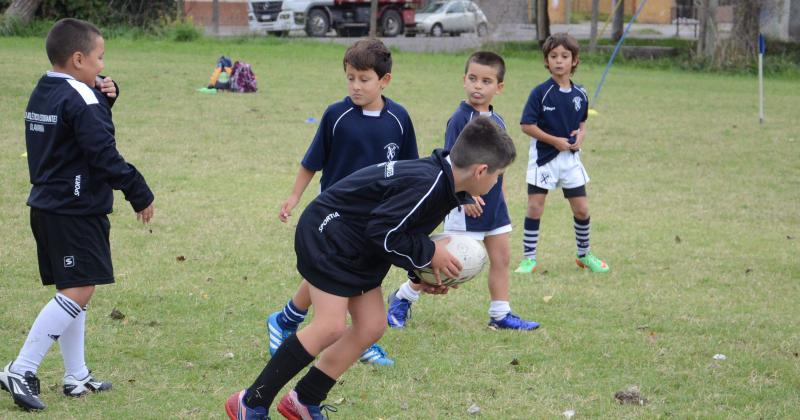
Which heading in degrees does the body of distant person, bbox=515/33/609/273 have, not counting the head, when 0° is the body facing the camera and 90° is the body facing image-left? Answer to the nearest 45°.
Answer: approximately 0°

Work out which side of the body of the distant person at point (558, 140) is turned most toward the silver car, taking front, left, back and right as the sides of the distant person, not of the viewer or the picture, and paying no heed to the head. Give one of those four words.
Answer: back

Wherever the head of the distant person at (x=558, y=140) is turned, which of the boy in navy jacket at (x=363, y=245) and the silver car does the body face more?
the boy in navy jacket

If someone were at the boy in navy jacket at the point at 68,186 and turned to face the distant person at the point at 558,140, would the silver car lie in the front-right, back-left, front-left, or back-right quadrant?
front-left

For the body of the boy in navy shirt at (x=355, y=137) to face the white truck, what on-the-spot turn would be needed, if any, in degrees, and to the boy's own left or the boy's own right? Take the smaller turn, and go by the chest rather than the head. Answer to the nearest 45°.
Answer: approximately 180°

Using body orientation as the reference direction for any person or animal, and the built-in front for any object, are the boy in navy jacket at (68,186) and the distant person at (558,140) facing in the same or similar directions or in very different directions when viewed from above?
very different directions

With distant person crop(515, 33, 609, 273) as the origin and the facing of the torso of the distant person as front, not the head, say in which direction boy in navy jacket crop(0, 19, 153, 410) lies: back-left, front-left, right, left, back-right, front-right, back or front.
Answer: front-right

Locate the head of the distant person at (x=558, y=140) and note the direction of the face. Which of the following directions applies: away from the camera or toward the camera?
toward the camera

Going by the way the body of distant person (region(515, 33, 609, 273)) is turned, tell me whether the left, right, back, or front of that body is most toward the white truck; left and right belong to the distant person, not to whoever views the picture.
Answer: back

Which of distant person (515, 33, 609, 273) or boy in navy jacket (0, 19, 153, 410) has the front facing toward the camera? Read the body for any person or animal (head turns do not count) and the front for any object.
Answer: the distant person

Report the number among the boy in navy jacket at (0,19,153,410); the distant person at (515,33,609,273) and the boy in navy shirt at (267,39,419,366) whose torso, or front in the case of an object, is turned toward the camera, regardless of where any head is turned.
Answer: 2

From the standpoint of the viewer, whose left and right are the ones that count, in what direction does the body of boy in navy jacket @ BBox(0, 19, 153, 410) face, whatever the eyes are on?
facing away from the viewer and to the right of the viewer

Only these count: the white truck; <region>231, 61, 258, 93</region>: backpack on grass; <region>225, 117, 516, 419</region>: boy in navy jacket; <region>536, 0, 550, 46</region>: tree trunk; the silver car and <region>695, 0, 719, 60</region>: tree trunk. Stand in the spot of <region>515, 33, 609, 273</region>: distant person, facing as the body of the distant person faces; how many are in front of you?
1

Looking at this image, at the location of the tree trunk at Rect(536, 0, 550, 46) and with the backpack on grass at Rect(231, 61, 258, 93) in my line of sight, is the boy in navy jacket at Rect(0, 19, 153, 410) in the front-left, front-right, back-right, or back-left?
front-left

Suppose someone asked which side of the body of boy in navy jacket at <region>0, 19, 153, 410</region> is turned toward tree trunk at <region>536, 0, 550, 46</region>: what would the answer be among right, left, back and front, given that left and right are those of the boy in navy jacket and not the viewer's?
front

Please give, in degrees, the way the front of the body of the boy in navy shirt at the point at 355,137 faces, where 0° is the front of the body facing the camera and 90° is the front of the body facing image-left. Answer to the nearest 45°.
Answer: approximately 0°

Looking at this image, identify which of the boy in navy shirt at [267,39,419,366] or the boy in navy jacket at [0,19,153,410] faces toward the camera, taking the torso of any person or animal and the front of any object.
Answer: the boy in navy shirt at [267,39,419,366]

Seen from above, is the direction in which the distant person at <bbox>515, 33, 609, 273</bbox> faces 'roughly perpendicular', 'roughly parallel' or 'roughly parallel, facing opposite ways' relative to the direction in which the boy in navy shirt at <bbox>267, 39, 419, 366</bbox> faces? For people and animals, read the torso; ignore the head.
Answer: roughly parallel

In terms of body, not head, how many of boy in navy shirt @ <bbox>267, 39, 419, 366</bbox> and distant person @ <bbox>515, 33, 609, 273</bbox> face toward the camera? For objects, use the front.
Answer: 2
